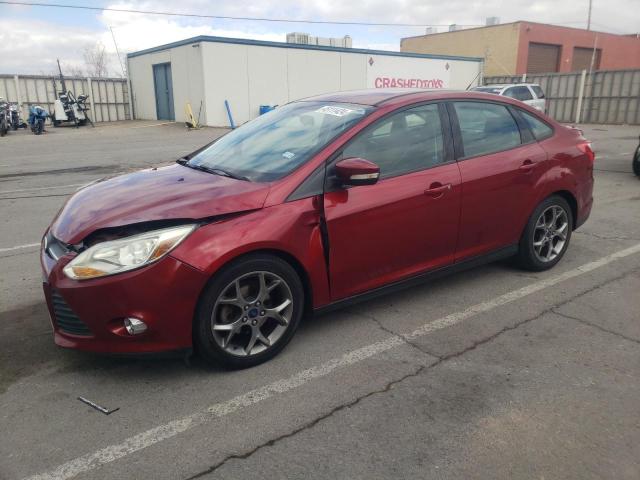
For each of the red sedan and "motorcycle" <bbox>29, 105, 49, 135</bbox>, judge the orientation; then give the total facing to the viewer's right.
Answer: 0

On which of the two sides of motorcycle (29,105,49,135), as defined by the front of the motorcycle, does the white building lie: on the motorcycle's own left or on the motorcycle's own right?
on the motorcycle's own left

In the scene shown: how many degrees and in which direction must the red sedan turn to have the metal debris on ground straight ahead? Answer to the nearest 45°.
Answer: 0° — it already faces it

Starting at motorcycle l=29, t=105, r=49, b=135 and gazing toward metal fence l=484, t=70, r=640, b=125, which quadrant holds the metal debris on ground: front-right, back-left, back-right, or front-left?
front-right

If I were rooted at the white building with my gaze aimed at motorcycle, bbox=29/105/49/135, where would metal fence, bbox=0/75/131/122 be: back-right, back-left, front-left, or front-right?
front-right

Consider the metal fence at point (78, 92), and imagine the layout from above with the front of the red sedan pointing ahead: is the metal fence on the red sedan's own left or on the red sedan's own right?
on the red sedan's own right

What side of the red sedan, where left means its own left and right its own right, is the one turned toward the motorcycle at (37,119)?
right

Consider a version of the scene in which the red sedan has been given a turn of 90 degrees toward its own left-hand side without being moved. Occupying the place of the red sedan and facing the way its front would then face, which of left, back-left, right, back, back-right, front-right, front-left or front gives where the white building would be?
back-left

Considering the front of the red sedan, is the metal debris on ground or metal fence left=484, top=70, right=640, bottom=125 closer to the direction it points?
the metal debris on ground

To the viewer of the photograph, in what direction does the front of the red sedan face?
facing the viewer and to the left of the viewer

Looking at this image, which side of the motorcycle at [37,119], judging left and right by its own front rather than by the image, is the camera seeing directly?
front

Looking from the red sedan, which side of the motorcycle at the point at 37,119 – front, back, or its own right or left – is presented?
front

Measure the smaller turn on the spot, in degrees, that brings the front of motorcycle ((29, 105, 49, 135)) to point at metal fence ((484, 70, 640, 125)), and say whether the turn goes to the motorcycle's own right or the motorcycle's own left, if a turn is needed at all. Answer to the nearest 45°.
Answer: approximately 90° to the motorcycle's own left

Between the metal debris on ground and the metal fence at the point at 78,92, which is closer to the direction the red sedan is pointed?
the metal debris on ground

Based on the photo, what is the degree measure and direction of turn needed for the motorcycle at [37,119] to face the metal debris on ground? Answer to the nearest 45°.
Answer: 0° — it already faces it

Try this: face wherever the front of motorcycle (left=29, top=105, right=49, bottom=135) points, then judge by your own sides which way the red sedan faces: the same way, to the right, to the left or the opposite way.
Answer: to the right
